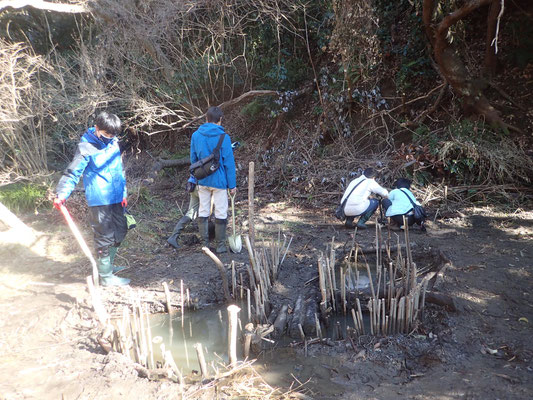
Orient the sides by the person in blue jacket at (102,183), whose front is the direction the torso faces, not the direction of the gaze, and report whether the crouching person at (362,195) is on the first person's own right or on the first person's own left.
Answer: on the first person's own left

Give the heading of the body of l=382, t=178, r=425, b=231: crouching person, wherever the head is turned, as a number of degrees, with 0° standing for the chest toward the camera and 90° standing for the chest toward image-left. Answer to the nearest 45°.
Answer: approximately 135°

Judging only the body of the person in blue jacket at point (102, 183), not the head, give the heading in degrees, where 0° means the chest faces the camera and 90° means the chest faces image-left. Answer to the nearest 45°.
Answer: approximately 315°

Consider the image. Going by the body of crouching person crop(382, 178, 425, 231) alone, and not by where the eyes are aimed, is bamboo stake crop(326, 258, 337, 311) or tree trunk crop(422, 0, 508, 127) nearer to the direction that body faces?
the tree trunk

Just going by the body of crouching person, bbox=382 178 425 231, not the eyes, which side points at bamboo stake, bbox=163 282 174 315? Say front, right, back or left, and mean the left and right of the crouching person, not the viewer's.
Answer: left

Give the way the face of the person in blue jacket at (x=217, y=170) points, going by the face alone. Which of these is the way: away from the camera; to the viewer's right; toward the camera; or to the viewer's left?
away from the camera

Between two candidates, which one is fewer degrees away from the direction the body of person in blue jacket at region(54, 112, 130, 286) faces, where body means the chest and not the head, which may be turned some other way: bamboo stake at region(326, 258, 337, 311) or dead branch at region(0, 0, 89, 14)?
the bamboo stake

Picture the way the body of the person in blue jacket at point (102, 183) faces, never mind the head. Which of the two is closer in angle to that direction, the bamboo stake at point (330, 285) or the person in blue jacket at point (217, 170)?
the bamboo stake

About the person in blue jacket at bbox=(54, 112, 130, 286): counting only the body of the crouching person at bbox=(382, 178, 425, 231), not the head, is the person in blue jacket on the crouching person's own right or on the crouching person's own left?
on the crouching person's own left
